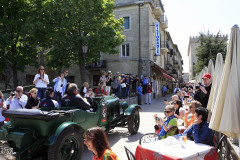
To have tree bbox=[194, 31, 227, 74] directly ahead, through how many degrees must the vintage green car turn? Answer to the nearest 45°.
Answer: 0° — it already faces it

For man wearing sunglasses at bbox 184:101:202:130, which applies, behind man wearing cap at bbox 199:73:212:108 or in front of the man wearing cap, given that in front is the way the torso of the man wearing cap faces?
in front

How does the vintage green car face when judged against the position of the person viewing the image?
facing away from the viewer and to the right of the viewer

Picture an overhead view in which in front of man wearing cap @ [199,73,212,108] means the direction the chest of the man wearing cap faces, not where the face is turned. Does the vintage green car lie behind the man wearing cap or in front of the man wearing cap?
in front

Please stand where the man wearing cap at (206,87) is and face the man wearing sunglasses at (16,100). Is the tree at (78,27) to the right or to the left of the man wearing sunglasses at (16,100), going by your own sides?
right

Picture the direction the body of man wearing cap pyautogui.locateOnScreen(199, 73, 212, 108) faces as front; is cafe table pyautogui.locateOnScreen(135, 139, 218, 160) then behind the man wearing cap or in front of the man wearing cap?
in front

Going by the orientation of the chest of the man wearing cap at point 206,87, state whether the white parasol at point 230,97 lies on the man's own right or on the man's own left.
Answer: on the man's own left

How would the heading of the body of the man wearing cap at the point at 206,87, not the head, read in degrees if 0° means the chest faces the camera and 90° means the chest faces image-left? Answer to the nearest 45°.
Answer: approximately 45°

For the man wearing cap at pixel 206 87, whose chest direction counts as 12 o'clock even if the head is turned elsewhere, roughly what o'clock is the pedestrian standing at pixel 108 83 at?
The pedestrian standing is roughly at 3 o'clock from the man wearing cap.
